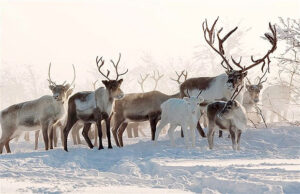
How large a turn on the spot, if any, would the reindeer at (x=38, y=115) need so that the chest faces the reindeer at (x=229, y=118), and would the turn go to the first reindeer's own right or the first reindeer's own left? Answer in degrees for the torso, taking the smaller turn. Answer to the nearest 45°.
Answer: approximately 45° to the first reindeer's own right

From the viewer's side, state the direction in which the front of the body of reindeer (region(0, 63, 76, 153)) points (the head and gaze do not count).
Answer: to the viewer's right

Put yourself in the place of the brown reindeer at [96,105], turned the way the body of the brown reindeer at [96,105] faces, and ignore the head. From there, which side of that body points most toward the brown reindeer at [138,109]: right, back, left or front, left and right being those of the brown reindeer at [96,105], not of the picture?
left
